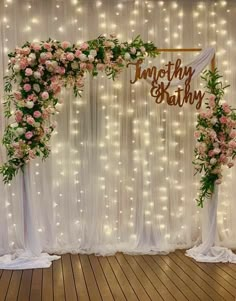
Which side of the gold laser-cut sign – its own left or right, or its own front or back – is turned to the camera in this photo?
front

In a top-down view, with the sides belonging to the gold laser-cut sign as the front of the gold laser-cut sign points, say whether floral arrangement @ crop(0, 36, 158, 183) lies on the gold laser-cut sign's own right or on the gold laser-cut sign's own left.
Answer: on the gold laser-cut sign's own right

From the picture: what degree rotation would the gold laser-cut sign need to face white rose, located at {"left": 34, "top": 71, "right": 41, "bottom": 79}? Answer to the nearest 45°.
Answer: approximately 45° to its right
